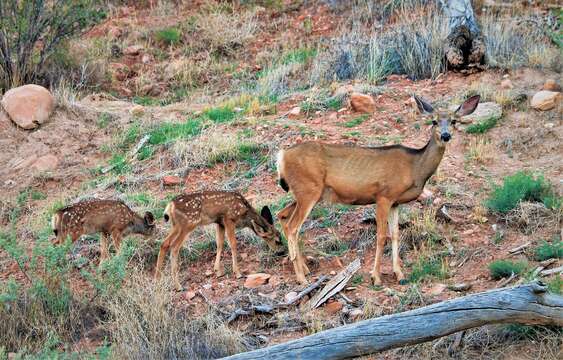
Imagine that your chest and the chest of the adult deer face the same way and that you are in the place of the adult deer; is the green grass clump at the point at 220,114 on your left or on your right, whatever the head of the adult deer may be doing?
on your left

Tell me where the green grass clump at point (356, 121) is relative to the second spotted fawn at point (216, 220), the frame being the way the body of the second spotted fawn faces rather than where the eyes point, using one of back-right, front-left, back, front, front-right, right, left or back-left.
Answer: front-left

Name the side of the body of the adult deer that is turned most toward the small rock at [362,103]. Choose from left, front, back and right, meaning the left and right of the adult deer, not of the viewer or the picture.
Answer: left

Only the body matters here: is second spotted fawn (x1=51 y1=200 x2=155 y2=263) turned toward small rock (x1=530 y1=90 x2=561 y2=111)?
yes

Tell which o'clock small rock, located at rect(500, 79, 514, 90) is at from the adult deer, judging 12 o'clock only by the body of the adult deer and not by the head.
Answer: The small rock is roughly at 10 o'clock from the adult deer.

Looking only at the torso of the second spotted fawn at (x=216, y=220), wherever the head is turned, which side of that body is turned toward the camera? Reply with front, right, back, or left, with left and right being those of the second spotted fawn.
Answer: right

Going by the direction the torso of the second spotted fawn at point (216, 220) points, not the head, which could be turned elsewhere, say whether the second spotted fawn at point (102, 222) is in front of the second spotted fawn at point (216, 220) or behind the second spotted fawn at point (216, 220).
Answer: behind

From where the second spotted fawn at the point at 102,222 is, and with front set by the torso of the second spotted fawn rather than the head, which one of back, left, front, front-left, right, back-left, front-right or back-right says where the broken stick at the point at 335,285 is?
front-right

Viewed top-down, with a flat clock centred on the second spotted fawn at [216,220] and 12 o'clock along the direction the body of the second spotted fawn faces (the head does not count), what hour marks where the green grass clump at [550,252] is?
The green grass clump is roughly at 1 o'clock from the second spotted fawn.

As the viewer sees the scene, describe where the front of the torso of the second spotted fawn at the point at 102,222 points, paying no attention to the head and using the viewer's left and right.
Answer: facing to the right of the viewer

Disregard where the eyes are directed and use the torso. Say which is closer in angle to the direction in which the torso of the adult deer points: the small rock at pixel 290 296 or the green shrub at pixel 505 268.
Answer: the green shrub

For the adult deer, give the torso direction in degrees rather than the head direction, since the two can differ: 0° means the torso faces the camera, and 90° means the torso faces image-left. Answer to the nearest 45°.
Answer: approximately 270°
